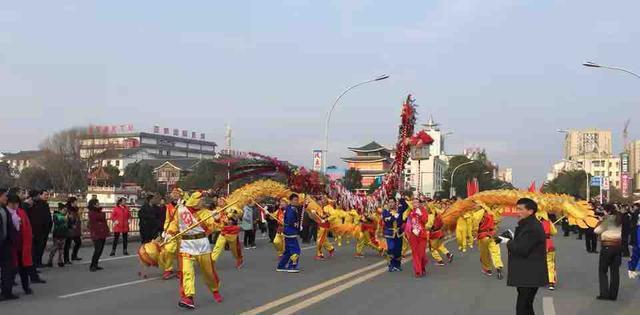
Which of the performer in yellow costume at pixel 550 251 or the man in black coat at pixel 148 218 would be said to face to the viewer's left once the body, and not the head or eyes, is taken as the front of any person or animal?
the performer in yellow costume

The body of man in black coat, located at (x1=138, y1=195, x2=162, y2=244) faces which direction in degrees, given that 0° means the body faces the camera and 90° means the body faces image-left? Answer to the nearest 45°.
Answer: approximately 270°

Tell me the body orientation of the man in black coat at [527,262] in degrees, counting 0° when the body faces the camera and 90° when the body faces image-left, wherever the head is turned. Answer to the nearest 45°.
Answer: approximately 90°

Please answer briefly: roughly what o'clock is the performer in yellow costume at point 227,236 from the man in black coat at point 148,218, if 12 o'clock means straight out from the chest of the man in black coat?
The performer in yellow costume is roughly at 2 o'clock from the man in black coat.

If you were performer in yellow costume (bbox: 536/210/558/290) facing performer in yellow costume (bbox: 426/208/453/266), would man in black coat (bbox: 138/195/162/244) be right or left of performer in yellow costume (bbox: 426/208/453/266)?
left

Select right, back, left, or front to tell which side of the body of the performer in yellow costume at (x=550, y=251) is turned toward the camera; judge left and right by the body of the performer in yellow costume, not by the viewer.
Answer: left

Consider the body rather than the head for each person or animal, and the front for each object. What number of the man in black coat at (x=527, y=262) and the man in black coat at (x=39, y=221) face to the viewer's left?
1
